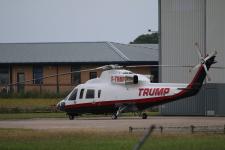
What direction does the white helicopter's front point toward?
to the viewer's left
